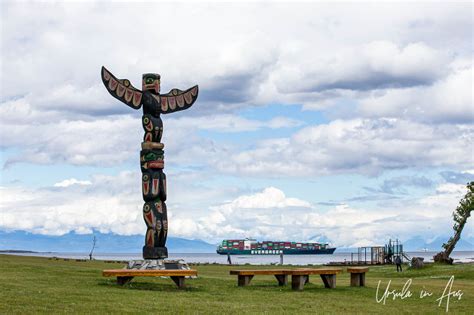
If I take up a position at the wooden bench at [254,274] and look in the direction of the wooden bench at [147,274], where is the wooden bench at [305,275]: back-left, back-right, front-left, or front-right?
back-left

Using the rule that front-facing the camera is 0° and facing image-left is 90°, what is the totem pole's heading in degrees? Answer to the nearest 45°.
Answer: approximately 315°
